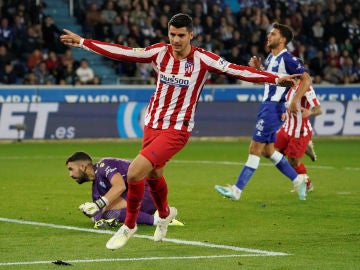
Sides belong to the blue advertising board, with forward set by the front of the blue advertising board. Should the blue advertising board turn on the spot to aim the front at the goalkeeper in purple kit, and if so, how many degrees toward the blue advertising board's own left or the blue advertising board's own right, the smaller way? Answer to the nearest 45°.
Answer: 0° — it already faces them

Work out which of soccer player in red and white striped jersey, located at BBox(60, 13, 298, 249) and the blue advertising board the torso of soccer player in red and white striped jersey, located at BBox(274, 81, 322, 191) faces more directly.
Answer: the soccer player in red and white striped jersey

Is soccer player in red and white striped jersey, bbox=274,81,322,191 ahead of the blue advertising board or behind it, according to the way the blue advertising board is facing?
ahead

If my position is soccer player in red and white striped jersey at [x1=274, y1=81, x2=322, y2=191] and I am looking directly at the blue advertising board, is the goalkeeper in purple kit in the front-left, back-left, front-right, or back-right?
back-left

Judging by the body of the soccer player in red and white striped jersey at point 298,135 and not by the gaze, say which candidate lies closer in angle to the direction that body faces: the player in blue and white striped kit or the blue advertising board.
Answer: the player in blue and white striped kit

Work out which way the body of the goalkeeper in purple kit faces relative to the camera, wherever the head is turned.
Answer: to the viewer's left

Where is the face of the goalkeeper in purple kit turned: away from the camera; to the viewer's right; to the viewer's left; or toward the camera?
to the viewer's left

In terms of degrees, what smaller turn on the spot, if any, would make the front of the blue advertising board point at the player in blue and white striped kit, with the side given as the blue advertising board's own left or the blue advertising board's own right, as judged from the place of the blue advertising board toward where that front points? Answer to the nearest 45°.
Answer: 0° — it already faces them
